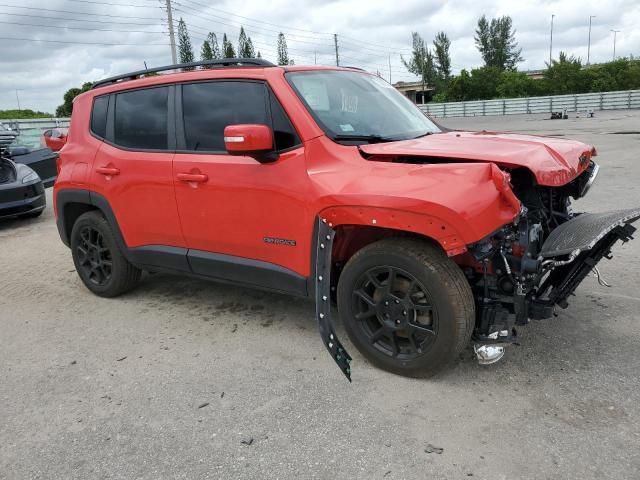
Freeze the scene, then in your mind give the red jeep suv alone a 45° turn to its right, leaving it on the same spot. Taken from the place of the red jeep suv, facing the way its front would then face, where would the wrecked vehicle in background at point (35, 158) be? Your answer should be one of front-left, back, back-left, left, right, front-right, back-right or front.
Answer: back-right

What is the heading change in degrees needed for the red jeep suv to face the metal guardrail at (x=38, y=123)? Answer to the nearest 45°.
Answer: approximately 180°

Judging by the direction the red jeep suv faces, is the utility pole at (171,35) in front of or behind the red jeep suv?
behind

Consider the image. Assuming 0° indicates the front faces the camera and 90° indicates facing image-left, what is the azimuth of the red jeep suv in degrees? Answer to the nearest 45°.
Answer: approximately 315°

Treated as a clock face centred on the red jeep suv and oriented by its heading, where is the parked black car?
The parked black car is roughly at 6 o'clock from the red jeep suv.
